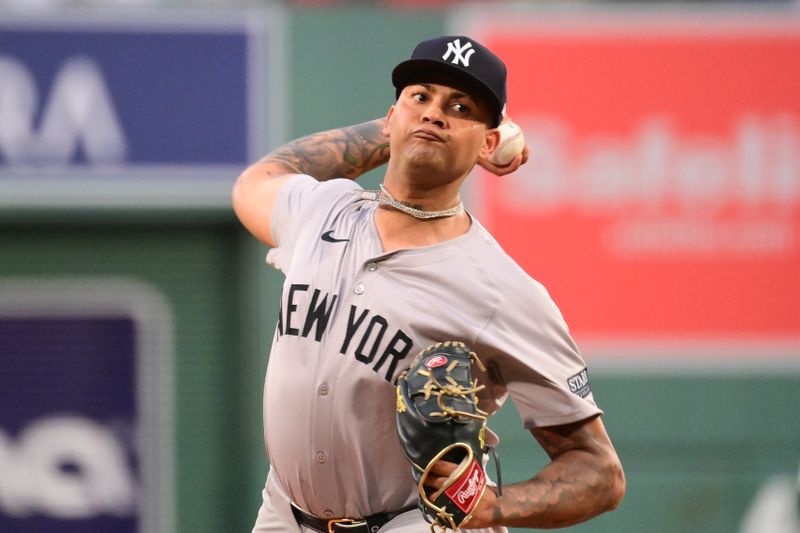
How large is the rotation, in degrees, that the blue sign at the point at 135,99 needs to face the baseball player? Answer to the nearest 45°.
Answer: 0° — it already faces them

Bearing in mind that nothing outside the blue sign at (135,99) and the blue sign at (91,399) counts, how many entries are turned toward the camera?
2

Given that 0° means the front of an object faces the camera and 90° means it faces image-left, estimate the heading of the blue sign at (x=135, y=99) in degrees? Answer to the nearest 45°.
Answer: approximately 0°

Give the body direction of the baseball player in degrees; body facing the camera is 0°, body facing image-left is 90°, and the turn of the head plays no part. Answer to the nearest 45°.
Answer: approximately 45°

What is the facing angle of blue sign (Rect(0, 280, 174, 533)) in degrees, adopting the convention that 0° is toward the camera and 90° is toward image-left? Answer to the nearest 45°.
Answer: approximately 0°

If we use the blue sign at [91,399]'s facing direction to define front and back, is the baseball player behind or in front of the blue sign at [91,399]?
in front
